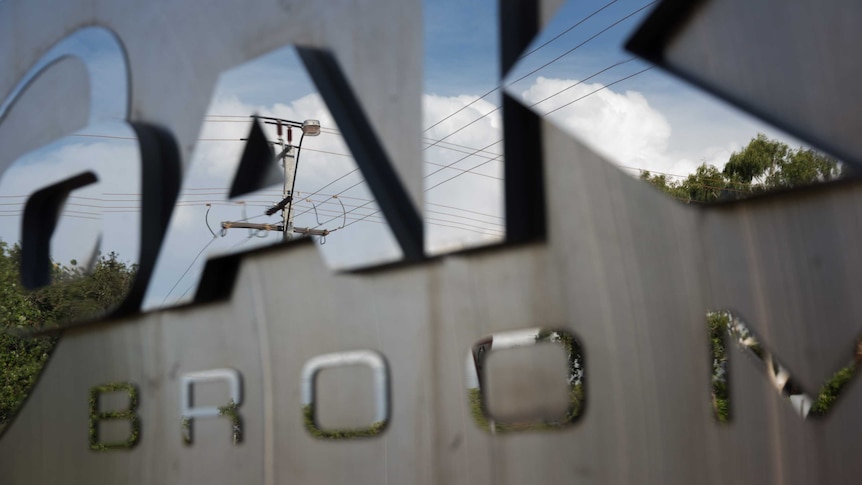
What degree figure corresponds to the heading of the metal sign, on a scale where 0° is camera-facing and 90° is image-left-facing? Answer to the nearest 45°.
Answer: approximately 45°
